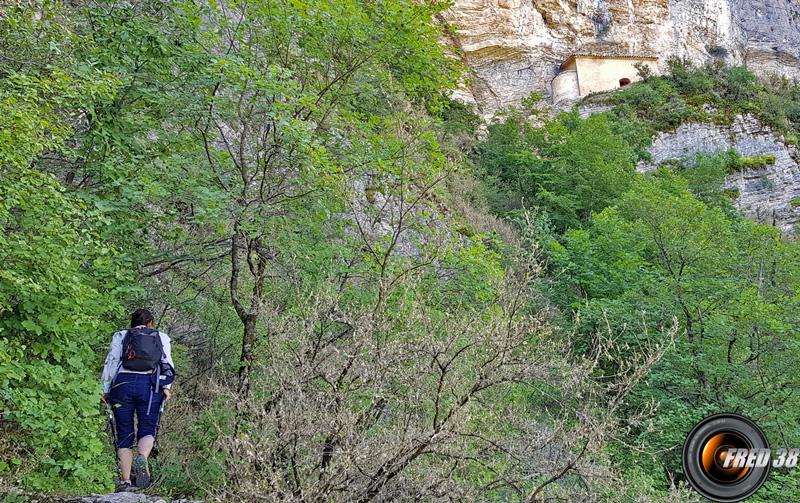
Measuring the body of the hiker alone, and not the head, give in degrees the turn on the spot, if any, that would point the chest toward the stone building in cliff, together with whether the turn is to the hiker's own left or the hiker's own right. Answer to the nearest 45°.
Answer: approximately 45° to the hiker's own right

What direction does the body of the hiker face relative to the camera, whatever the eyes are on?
away from the camera
